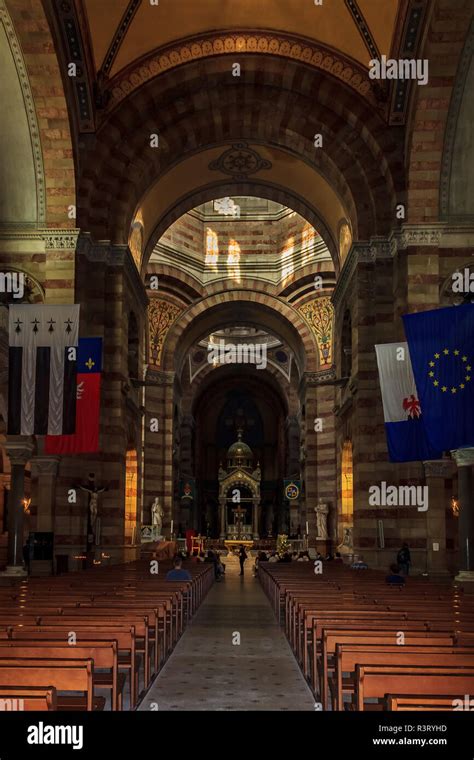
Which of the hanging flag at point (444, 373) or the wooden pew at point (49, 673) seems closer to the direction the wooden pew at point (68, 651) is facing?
the hanging flag

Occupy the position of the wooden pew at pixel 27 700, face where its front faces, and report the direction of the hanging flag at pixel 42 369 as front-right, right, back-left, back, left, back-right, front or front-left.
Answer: front

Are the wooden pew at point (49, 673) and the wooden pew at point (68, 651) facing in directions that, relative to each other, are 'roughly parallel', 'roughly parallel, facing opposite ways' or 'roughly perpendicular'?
roughly parallel

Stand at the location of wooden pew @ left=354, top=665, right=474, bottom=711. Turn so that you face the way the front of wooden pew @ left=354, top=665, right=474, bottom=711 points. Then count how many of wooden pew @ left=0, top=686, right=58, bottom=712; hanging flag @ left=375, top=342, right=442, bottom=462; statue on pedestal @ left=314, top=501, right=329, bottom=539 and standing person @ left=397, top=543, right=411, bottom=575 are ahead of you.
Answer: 3

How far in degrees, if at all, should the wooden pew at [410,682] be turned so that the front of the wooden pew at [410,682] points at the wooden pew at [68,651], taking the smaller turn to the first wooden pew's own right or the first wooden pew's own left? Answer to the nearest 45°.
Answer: approximately 90° to the first wooden pew's own left

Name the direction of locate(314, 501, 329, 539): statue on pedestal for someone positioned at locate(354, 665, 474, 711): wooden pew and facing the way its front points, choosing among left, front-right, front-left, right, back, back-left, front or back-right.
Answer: front

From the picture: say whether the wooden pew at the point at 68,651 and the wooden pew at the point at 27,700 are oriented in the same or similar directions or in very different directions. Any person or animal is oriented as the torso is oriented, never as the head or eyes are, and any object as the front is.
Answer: same or similar directions

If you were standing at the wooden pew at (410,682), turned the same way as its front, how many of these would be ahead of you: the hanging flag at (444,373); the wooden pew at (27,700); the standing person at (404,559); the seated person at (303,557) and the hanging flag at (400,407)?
4

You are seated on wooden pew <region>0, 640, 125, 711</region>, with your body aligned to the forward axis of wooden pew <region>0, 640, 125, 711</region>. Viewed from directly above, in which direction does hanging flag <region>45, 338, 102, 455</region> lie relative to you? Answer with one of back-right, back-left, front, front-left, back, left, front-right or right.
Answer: front

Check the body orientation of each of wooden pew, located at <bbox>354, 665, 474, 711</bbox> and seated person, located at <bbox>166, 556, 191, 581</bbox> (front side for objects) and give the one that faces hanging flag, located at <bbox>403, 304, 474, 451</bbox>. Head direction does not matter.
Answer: the wooden pew

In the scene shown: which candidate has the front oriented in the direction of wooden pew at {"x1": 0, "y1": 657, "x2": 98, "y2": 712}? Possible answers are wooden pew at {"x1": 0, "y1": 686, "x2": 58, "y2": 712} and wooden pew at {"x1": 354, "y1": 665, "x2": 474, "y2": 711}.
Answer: wooden pew at {"x1": 0, "y1": 686, "x2": 58, "y2": 712}

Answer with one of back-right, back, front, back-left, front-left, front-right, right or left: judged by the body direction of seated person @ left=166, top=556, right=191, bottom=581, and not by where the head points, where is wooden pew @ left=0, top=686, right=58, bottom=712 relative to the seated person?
back

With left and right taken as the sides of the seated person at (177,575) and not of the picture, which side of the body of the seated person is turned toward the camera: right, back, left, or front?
back

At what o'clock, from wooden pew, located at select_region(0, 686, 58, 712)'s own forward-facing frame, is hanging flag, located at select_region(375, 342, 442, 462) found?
The hanging flag is roughly at 1 o'clock from the wooden pew.

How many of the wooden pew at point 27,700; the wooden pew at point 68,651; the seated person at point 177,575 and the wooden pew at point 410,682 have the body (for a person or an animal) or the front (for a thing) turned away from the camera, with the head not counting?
4

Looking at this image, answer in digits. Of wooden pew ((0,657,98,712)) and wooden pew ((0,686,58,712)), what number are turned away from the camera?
2

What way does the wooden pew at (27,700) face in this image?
away from the camera

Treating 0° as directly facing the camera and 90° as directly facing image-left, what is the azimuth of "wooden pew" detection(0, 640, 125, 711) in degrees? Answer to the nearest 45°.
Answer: approximately 180°

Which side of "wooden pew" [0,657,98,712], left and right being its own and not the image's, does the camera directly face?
back

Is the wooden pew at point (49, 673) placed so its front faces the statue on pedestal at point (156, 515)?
yes
